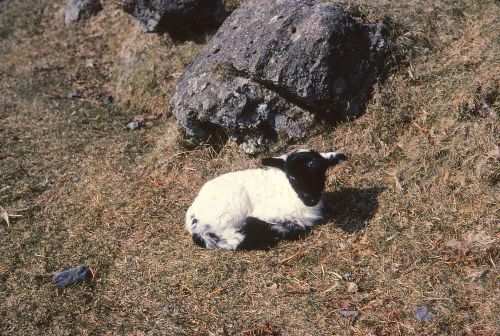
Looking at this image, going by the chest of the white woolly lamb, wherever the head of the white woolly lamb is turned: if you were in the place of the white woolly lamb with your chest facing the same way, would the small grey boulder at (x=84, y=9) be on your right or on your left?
on your left

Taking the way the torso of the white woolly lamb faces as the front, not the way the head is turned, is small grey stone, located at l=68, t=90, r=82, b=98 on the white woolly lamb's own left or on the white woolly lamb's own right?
on the white woolly lamb's own left

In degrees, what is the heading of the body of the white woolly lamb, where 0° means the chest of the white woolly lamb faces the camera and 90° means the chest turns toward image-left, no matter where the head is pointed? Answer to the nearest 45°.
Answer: approximately 270°

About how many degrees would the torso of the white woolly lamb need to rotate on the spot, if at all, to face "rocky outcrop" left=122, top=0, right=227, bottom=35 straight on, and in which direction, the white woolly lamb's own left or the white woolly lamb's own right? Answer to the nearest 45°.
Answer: approximately 90° to the white woolly lamb's own left

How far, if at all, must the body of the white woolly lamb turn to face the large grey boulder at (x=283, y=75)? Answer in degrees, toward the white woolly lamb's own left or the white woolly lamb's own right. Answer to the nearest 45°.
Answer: approximately 90° to the white woolly lamb's own left

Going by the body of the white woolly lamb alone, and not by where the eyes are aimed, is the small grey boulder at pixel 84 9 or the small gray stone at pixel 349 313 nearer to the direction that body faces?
the small gray stone

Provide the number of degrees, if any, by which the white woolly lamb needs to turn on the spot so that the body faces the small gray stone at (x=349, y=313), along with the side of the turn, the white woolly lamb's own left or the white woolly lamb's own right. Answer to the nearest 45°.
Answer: approximately 45° to the white woolly lamb's own right

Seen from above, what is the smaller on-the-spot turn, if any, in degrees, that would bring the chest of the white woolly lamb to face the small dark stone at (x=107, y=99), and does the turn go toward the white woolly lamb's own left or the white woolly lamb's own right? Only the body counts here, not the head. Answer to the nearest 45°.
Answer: approximately 135° to the white woolly lamb's own left

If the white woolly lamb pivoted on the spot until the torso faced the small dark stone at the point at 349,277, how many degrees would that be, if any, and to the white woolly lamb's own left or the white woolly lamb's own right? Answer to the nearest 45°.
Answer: approximately 45° to the white woolly lamb's own right

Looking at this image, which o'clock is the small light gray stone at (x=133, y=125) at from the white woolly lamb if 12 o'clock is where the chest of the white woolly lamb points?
The small light gray stone is roughly at 8 o'clock from the white woolly lamb.
